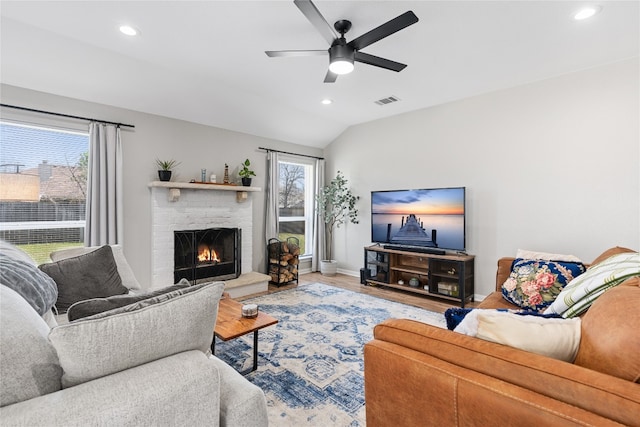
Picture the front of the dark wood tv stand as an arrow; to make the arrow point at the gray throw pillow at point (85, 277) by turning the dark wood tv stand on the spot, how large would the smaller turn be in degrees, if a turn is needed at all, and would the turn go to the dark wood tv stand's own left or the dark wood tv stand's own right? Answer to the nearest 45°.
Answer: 0° — it already faces it

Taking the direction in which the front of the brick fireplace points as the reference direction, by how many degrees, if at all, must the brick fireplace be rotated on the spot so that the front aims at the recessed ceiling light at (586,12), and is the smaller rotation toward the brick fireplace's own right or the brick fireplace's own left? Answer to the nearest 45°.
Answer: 0° — it already faces it

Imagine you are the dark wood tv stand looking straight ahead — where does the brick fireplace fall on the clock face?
The brick fireplace is roughly at 1 o'clock from the dark wood tv stand.

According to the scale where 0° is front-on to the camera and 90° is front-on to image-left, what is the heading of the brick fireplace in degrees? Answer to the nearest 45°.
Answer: approximately 315°

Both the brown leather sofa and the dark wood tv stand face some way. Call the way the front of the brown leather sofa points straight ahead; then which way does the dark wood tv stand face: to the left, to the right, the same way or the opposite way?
to the left

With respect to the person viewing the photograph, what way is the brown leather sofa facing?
facing away from the viewer and to the left of the viewer

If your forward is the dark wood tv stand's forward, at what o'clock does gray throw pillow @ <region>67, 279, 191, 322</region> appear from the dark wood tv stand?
The gray throw pillow is roughly at 11 o'clock from the dark wood tv stand.

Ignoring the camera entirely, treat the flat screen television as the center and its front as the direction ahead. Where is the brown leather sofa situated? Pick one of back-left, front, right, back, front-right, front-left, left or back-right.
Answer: front-left

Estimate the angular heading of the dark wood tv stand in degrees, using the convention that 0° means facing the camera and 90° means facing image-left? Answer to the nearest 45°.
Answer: approximately 45°
